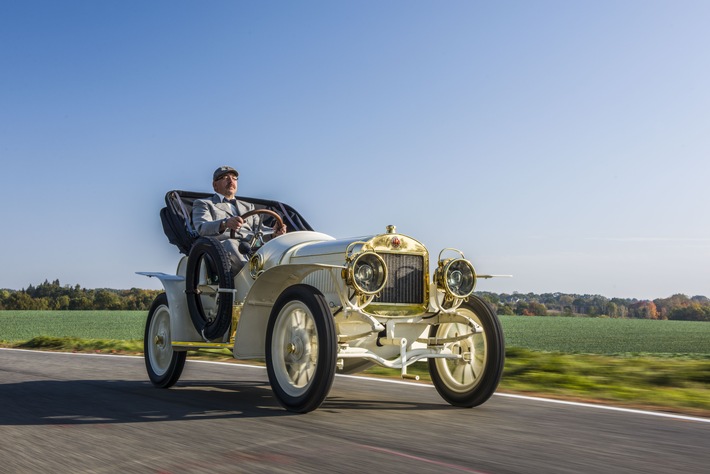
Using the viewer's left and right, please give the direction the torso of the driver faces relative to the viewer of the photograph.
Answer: facing the viewer and to the right of the viewer

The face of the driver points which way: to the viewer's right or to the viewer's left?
to the viewer's right
